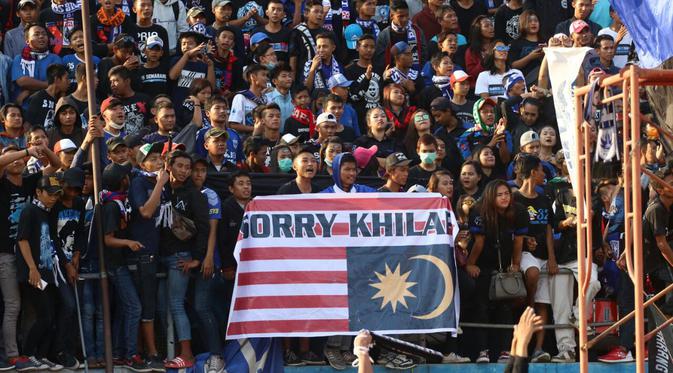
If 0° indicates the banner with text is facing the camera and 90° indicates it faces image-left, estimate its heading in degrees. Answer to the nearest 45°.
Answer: approximately 0°
